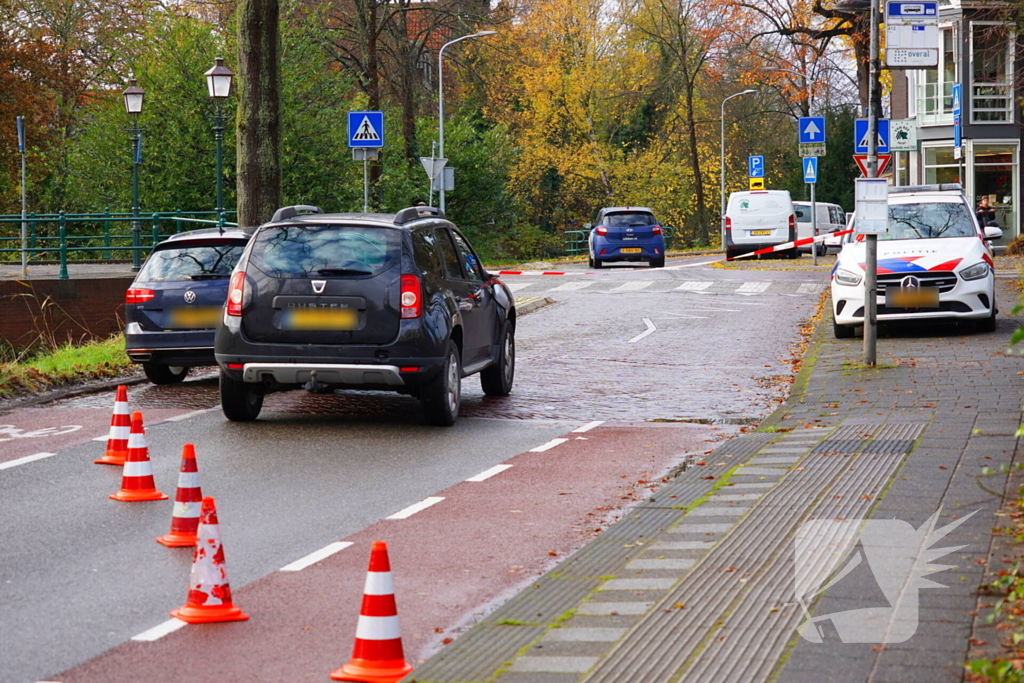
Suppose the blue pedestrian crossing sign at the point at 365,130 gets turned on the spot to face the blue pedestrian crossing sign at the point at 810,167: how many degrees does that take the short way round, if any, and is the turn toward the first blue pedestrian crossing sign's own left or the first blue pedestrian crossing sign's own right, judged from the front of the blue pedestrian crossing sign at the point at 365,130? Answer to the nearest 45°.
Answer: approximately 135° to the first blue pedestrian crossing sign's own left

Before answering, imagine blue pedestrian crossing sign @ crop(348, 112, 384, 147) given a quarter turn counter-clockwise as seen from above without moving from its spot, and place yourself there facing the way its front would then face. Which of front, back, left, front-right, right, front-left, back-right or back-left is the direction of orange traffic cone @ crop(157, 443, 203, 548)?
right

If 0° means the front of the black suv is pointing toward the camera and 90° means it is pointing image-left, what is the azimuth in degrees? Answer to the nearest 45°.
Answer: approximately 225°

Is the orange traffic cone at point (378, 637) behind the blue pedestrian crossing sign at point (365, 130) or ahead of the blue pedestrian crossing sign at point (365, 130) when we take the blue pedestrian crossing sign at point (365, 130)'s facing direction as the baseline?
ahead

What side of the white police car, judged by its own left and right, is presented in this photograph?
front

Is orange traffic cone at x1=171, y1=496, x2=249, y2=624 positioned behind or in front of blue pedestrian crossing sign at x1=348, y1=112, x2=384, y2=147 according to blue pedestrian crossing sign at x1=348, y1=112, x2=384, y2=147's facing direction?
in front

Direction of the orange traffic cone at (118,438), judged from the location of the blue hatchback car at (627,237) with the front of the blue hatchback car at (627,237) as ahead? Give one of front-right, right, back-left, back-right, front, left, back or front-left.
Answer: back

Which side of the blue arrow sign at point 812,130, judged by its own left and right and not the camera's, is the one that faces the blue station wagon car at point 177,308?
front

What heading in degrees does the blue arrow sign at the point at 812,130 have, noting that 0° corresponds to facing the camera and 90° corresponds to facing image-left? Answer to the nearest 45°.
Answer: approximately 0°

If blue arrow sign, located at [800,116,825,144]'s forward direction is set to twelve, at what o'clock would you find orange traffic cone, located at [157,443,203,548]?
The orange traffic cone is roughly at 12 o'clock from the blue arrow sign.

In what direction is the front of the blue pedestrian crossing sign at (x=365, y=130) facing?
toward the camera
